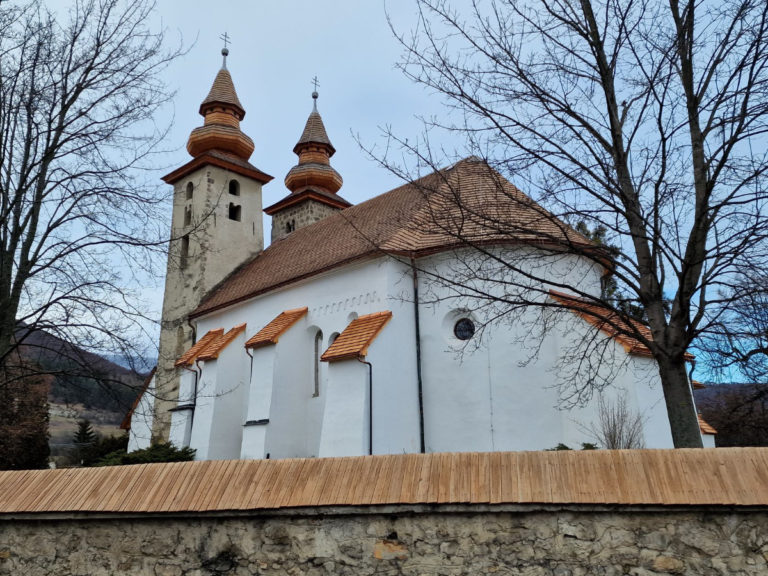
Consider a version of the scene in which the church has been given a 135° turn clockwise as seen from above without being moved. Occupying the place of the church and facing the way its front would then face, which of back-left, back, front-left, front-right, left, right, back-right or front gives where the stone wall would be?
right

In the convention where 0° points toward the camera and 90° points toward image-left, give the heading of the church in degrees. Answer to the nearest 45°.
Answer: approximately 135°
